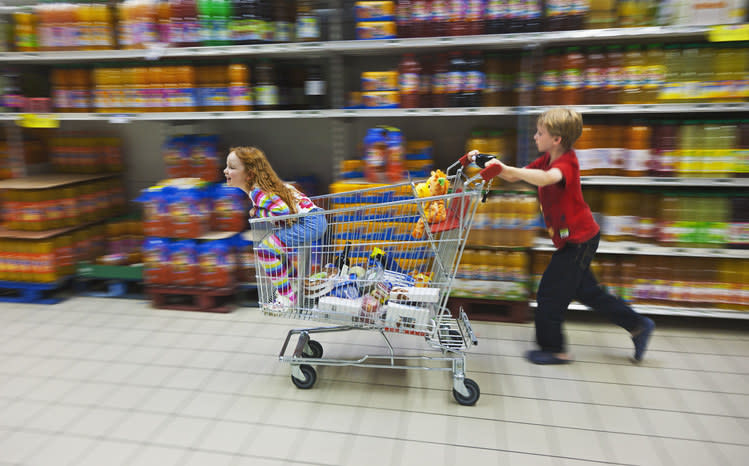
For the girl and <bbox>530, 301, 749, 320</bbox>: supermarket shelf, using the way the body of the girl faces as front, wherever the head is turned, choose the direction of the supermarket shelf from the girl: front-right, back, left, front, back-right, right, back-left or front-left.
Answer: back

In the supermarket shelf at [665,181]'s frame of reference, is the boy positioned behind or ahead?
ahead

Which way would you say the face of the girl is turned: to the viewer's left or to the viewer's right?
to the viewer's left

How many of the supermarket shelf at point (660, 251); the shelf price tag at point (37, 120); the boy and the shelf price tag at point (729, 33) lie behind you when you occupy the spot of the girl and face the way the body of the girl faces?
3

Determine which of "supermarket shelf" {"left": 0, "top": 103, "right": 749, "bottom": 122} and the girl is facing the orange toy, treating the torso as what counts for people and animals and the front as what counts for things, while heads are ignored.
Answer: the supermarket shelf

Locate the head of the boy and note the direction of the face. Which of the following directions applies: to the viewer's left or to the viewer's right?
to the viewer's left

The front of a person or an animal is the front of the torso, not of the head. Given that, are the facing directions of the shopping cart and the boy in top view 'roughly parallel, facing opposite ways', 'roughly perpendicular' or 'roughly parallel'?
roughly parallel

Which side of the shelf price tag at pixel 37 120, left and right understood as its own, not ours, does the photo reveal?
front

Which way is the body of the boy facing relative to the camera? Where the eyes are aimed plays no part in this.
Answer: to the viewer's left

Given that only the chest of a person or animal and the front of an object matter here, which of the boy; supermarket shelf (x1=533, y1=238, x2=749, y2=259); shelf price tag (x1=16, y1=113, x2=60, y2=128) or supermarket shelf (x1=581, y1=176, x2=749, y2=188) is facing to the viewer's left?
the boy

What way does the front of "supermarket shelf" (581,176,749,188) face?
toward the camera

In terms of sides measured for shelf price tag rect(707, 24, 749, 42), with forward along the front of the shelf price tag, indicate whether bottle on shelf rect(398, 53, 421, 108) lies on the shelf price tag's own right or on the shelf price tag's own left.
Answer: on the shelf price tag's own right

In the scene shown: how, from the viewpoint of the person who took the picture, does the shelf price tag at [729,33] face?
facing the viewer

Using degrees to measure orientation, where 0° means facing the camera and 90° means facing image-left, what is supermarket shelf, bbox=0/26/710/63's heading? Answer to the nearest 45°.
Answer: approximately 0°

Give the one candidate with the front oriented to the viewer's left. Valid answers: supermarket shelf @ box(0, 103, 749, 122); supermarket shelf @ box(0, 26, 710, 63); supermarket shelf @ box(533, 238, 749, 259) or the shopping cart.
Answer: the shopping cart

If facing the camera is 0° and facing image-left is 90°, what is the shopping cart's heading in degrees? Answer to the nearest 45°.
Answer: approximately 90°

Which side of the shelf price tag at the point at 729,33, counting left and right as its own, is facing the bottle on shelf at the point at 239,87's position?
right
